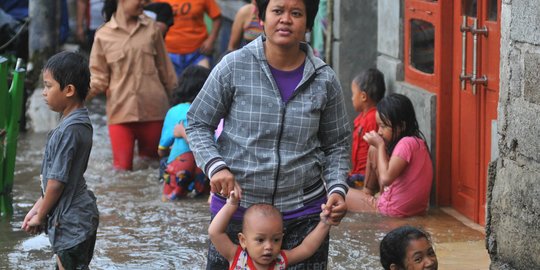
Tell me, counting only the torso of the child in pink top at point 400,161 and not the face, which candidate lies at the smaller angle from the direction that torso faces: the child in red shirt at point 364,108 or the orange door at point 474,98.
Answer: the child in red shirt

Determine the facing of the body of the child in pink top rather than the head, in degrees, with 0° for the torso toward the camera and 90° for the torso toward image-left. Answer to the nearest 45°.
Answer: approximately 90°

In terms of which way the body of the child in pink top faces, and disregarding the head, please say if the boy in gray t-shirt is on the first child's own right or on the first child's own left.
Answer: on the first child's own left

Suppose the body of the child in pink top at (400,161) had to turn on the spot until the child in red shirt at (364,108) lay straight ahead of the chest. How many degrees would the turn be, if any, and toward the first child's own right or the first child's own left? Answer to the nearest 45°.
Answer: approximately 90° to the first child's own right
